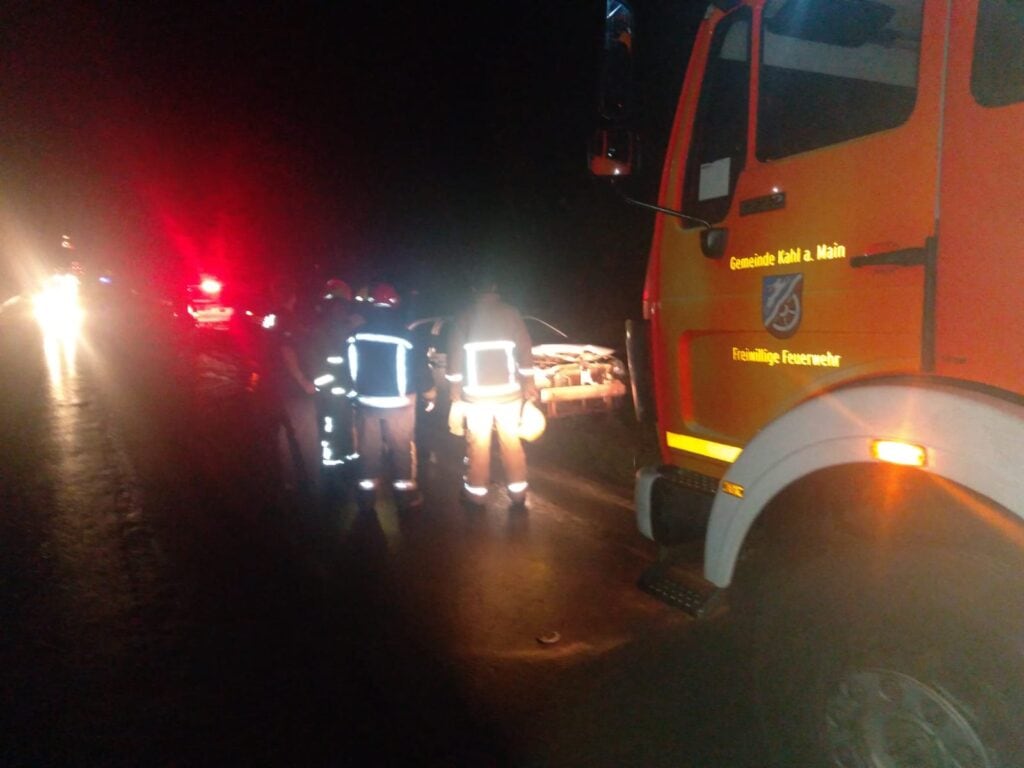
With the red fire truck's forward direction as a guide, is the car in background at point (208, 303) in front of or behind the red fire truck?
in front

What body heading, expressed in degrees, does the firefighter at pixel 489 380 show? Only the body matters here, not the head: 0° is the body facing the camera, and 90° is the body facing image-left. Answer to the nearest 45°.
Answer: approximately 180°

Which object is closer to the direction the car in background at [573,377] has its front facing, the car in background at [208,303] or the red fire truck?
the red fire truck

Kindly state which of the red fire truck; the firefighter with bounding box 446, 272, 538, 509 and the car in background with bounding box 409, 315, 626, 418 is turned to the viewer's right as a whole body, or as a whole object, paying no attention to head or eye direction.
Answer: the car in background

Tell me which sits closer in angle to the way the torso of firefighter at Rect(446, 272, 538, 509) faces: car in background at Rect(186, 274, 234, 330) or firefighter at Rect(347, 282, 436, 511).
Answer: the car in background

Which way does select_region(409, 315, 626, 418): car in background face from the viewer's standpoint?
to the viewer's right

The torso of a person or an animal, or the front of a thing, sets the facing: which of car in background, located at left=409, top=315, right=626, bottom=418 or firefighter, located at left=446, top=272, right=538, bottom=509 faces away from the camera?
the firefighter

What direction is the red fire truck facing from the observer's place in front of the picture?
facing away from the viewer and to the left of the viewer

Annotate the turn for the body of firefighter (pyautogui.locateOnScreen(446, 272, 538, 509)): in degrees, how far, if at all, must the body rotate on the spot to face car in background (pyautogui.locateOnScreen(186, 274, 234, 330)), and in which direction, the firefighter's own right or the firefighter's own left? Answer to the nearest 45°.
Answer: approximately 45° to the firefighter's own left

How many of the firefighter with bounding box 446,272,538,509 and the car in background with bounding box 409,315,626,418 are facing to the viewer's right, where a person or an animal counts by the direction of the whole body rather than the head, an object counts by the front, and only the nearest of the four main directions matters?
1
